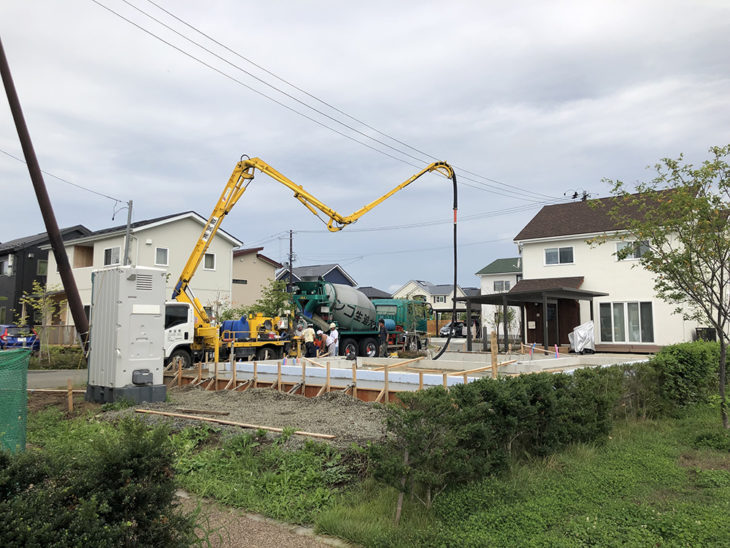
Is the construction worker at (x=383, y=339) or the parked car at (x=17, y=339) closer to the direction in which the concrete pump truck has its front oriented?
the parked car

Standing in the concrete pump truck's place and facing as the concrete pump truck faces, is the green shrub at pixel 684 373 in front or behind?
behind

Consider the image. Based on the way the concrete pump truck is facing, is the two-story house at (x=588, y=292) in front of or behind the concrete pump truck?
behind

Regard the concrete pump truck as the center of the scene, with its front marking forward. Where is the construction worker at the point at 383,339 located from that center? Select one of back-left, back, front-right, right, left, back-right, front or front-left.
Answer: back-right

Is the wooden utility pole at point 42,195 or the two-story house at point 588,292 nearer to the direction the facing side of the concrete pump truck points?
the wooden utility pole

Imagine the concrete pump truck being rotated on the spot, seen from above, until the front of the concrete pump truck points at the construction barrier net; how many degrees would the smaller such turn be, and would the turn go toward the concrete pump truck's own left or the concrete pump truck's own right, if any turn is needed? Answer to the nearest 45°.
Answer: approximately 90° to the concrete pump truck's own left

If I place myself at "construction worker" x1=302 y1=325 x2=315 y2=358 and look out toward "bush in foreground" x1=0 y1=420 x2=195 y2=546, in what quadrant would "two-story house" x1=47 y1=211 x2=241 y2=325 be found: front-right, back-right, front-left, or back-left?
back-right

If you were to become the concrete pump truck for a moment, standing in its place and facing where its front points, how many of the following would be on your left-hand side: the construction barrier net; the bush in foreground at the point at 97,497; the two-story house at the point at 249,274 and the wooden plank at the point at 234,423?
3

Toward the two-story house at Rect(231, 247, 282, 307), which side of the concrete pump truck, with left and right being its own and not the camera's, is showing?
right

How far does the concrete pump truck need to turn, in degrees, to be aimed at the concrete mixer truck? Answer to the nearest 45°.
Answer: approximately 135° to its right

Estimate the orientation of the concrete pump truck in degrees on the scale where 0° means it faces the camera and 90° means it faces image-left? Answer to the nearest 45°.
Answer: approximately 90°
